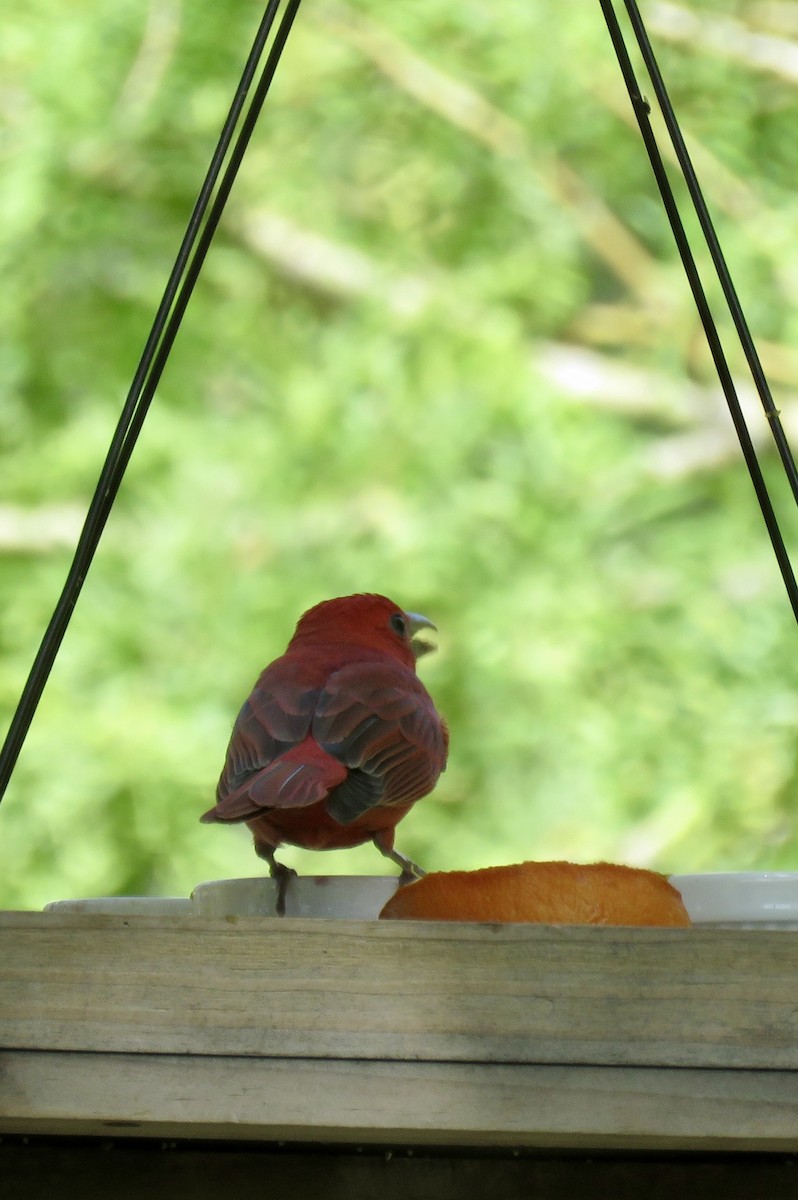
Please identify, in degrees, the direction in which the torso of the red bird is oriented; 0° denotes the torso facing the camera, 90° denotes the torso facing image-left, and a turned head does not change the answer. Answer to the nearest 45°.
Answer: approximately 225°
